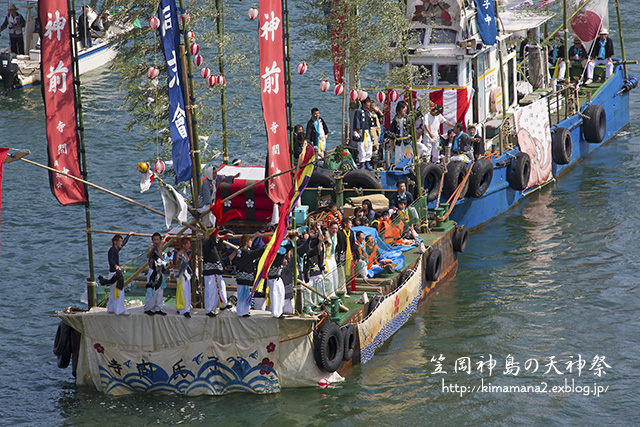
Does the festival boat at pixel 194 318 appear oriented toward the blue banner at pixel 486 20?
no

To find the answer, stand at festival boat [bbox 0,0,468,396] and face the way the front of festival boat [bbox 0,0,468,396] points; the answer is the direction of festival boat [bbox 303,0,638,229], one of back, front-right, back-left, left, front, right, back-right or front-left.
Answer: back

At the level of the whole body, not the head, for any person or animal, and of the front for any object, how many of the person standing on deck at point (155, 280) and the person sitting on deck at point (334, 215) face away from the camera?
0

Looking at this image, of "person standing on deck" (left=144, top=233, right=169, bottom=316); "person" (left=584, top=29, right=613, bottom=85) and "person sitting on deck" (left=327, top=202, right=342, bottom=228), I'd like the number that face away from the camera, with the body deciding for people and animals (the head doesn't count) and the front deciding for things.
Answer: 0

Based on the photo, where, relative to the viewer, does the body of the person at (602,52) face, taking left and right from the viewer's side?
facing the viewer

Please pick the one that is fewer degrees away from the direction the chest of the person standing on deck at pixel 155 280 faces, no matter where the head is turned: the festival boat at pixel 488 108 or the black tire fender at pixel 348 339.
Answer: the black tire fender

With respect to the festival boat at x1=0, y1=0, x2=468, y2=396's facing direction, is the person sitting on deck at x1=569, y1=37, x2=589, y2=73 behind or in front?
behind

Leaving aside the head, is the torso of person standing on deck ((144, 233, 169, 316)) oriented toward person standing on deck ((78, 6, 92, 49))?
no

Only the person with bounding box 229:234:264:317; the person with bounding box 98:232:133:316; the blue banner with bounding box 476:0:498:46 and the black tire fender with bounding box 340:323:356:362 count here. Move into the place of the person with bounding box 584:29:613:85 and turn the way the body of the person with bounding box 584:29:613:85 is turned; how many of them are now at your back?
0

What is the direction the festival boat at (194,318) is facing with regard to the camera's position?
facing the viewer and to the left of the viewer

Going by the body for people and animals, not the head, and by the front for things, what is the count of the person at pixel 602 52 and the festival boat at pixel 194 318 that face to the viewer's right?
0

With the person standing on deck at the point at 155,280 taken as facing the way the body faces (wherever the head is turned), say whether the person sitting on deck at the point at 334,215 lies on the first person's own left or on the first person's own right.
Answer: on the first person's own left

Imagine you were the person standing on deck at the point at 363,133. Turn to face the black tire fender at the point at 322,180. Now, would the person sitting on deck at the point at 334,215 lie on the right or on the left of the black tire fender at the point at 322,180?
left

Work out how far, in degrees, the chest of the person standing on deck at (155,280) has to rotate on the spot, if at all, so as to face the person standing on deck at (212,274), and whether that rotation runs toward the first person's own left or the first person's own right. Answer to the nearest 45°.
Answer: approximately 45° to the first person's own left
